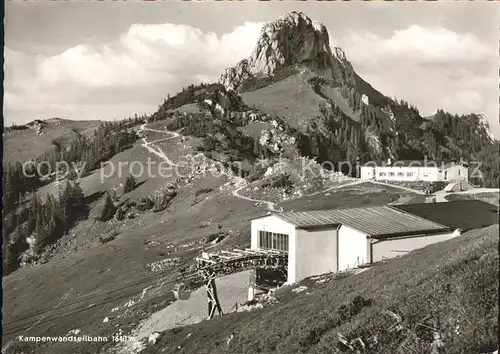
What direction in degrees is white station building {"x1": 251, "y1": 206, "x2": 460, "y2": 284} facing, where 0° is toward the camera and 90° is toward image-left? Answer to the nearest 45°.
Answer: approximately 45°
